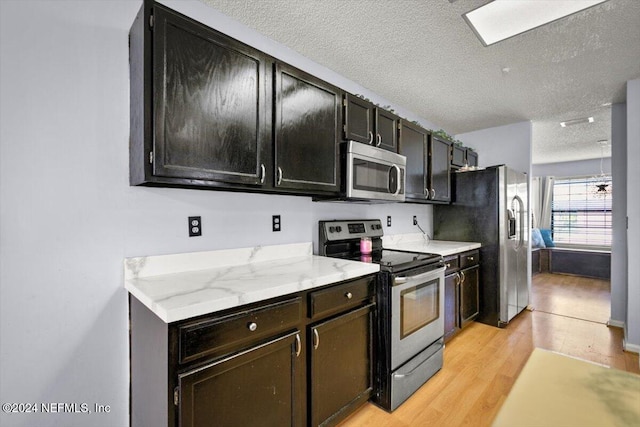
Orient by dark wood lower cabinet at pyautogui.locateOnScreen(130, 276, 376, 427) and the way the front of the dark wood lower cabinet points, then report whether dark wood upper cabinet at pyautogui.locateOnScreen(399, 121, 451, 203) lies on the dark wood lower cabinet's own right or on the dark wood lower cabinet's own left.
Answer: on the dark wood lower cabinet's own left

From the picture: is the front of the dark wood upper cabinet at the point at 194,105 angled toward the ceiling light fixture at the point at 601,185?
no

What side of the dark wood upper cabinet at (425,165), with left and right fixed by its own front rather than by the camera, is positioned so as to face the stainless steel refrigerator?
left

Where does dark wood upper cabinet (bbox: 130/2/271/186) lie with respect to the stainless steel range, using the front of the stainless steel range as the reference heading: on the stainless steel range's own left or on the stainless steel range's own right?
on the stainless steel range's own right

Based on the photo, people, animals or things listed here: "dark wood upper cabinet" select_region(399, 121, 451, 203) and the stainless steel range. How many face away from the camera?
0

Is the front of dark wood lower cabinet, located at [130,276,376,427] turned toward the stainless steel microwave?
no

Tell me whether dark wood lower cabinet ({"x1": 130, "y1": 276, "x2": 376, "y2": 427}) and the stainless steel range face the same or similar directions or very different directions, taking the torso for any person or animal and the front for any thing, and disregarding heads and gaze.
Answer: same or similar directions

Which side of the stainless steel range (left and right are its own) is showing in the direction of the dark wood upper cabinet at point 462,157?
left

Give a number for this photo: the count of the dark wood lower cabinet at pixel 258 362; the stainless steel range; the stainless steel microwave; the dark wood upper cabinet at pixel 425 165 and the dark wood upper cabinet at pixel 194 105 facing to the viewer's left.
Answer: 0

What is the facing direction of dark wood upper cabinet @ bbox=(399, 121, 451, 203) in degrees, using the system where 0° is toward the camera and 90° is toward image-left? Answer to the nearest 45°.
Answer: approximately 315°

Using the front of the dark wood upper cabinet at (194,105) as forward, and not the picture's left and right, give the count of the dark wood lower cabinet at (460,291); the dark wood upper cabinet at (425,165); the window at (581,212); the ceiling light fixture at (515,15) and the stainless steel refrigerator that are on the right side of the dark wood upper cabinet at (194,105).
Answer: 0

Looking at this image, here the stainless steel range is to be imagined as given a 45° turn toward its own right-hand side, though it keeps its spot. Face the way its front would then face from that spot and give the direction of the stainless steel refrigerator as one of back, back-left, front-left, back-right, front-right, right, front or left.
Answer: back-left

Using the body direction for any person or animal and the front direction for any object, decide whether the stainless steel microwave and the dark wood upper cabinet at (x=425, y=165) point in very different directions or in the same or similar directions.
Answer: same or similar directions

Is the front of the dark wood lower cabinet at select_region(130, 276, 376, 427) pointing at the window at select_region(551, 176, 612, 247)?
no

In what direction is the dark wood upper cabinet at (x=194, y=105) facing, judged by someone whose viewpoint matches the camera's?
facing the viewer and to the right of the viewer

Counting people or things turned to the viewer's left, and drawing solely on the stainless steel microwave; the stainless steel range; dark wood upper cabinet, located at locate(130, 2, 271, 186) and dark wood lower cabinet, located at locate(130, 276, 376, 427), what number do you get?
0

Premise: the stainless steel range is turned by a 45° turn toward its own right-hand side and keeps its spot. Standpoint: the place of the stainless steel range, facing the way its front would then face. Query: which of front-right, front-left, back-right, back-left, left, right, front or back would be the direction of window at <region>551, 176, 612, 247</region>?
back-left

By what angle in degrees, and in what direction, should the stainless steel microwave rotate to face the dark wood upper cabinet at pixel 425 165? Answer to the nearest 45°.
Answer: approximately 90° to its left

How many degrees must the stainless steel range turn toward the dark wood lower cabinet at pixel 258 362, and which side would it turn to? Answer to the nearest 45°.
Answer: approximately 90° to its right
